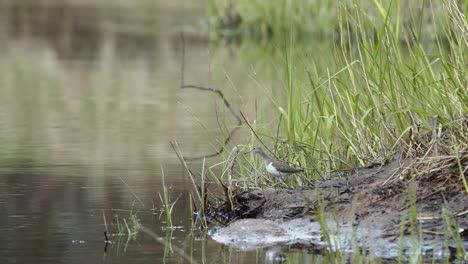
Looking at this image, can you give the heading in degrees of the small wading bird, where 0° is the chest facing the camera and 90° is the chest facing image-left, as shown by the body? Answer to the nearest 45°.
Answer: approximately 90°

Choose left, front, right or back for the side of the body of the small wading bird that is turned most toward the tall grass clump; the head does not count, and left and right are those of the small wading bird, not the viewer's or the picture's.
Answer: back
